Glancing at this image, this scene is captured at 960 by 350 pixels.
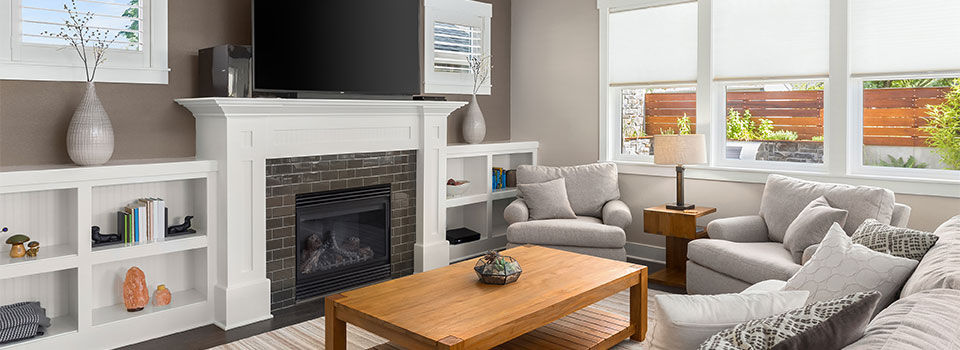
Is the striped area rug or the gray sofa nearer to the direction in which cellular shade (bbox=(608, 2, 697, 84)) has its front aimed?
the striped area rug

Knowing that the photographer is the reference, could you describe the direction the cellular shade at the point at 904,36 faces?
facing the viewer

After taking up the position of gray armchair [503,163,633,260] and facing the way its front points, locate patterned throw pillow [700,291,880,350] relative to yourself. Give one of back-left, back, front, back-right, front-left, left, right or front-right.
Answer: front

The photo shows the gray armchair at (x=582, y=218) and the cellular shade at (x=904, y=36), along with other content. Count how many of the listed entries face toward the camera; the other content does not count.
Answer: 2

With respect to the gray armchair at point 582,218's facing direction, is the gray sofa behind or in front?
in front

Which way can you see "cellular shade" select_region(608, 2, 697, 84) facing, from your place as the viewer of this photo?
facing the viewer and to the left of the viewer

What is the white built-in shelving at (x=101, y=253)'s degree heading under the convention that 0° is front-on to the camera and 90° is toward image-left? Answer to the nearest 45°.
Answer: approximately 315°

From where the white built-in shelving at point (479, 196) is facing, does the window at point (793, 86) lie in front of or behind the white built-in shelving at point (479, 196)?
in front

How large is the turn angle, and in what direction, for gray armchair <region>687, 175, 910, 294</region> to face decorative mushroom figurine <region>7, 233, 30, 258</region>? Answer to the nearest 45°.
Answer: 0° — it already faces it

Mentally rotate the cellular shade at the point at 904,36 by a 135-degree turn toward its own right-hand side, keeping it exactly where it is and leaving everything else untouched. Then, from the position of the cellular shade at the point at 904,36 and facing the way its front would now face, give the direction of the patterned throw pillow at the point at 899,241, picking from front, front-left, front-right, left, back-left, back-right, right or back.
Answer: back-left

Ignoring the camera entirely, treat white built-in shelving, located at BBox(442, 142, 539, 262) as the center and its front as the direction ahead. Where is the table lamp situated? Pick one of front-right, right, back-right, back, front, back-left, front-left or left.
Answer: front

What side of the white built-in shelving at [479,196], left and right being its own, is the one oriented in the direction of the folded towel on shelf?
right

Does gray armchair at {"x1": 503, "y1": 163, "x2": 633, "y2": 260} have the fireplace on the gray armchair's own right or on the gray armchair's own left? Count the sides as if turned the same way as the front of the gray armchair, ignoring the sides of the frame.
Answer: on the gray armchair's own right
